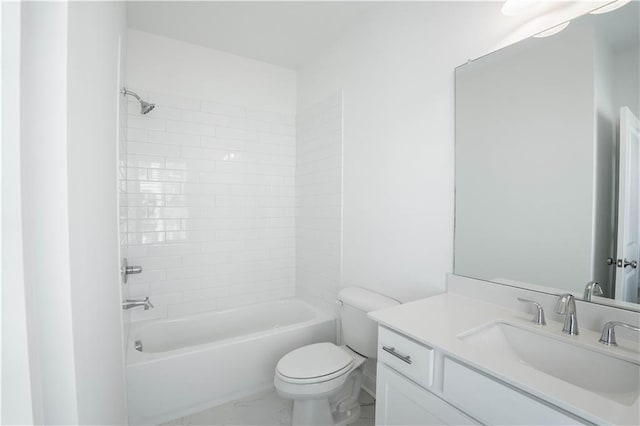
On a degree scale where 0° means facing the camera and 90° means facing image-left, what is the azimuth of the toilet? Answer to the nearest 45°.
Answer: approximately 45°

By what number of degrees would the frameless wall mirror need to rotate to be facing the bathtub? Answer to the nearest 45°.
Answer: approximately 45° to its right

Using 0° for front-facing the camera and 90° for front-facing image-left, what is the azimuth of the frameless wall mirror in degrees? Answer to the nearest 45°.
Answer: approximately 45°

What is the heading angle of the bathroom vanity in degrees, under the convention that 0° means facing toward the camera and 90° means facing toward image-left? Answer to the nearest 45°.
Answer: approximately 45°
